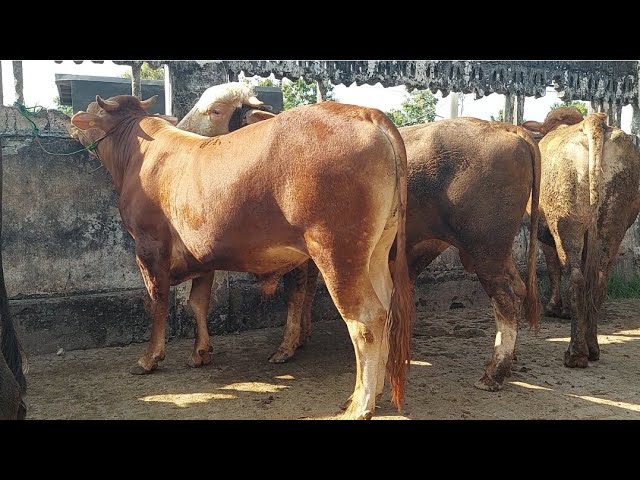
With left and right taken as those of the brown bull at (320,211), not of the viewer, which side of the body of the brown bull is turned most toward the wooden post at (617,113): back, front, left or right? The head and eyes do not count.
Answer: right

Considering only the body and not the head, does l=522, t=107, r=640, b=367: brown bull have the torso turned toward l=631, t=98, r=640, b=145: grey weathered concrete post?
yes

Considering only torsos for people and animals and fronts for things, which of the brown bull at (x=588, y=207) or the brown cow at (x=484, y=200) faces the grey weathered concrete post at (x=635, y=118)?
the brown bull

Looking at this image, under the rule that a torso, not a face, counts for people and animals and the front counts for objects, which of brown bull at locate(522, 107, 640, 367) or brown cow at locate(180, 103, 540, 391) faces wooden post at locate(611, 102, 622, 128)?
the brown bull

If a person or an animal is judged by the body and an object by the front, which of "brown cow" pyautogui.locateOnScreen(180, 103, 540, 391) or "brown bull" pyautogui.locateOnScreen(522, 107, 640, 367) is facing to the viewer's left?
the brown cow

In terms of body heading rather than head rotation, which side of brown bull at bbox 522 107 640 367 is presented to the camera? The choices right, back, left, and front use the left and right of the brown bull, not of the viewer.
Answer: back

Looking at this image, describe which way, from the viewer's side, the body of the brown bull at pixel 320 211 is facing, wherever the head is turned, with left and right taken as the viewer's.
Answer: facing away from the viewer and to the left of the viewer

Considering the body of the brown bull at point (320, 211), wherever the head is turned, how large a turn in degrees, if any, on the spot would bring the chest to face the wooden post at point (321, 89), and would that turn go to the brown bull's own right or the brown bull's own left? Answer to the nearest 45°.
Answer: approximately 45° to the brown bull's own right
